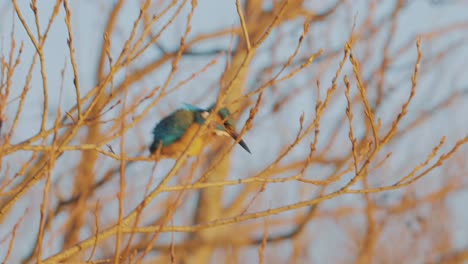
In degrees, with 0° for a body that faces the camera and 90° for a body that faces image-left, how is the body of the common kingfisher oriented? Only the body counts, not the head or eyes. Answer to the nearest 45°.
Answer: approximately 270°
